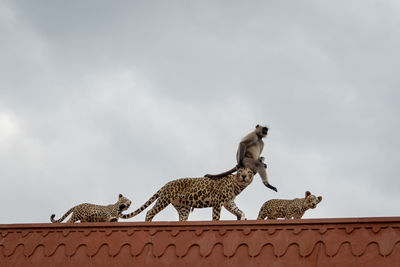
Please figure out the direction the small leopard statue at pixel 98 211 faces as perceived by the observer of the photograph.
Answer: facing to the right of the viewer

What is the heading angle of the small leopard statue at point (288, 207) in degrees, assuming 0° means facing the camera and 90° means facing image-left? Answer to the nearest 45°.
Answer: approximately 270°

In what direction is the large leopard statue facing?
to the viewer's right

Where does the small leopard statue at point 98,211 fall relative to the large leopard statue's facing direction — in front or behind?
behind

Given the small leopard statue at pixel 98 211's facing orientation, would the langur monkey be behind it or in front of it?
in front

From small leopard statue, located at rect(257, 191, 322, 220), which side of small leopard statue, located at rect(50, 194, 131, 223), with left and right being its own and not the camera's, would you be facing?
front
